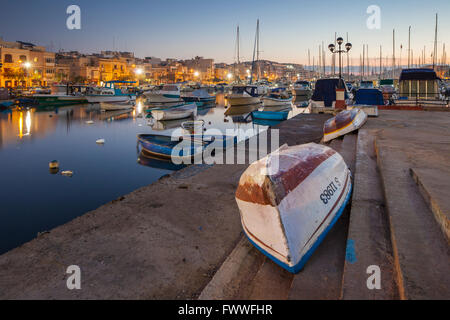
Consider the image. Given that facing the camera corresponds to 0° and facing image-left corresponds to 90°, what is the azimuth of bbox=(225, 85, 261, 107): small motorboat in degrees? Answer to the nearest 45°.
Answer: approximately 45°

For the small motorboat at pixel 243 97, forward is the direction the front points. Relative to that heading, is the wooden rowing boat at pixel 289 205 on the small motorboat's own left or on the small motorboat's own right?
on the small motorboat's own left

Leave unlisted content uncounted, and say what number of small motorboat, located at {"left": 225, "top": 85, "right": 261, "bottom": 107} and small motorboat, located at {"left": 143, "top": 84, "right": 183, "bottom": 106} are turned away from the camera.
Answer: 0

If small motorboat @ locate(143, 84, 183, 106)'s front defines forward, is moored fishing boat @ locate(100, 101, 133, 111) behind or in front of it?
in front

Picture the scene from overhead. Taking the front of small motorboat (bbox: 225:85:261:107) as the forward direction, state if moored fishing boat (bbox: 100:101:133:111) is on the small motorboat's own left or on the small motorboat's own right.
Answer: on the small motorboat's own right

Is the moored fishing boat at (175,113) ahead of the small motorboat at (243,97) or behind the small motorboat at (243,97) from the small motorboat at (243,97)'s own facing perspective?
ahead

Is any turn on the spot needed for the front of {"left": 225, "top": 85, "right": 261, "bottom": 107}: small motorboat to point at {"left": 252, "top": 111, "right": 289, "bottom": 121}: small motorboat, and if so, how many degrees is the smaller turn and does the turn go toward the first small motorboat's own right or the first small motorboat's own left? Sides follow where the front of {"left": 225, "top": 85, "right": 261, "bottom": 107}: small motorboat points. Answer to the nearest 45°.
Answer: approximately 45° to the first small motorboat's own left
